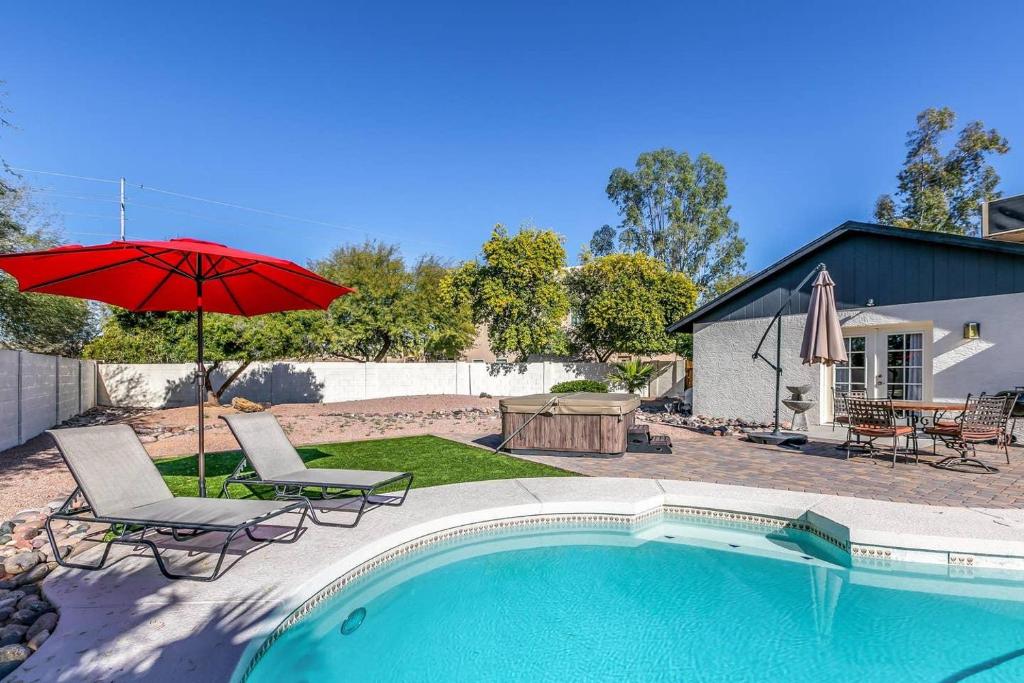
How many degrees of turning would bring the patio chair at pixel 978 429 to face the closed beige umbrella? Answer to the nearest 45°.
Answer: approximately 45° to its left

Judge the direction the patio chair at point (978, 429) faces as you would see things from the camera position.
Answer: facing away from the viewer and to the left of the viewer

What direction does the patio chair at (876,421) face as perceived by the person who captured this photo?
facing away from the viewer and to the right of the viewer

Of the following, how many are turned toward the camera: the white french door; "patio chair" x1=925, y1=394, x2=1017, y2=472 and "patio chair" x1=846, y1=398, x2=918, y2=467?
1

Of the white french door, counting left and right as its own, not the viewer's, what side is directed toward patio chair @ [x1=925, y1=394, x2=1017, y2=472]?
front

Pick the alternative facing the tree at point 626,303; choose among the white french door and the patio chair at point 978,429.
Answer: the patio chair

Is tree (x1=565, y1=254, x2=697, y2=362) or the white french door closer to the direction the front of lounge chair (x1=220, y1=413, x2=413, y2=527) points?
the white french door

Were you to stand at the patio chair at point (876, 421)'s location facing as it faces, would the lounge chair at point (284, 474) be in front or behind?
behind

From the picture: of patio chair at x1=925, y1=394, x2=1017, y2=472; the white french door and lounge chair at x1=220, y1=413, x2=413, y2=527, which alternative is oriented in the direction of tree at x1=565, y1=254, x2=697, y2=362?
the patio chair

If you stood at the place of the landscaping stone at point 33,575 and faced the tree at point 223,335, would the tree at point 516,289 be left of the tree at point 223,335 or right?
right

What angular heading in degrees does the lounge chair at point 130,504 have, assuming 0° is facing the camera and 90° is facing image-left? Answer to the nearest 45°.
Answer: approximately 315°

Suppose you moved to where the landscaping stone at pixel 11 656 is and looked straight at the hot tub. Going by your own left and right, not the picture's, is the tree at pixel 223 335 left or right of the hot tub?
left

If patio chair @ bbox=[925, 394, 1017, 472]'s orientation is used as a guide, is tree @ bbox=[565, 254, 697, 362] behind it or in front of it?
in front
